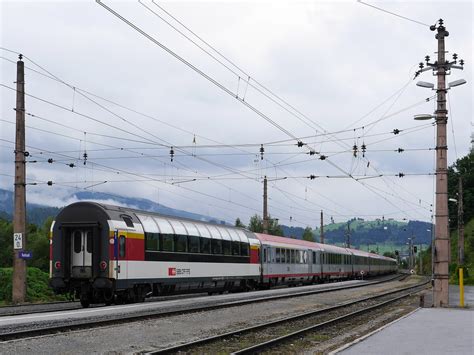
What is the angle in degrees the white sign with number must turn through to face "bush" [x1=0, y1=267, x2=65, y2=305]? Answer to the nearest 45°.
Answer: approximately 180°

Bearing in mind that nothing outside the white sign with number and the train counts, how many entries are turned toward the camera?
1

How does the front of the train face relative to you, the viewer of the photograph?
facing away from the viewer and to the right of the viewer

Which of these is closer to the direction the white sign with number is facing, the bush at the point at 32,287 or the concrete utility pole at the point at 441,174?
the concrete utility pole

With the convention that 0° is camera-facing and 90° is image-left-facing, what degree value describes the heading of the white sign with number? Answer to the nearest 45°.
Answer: approximately 0°

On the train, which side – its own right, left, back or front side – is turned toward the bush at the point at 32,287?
back
